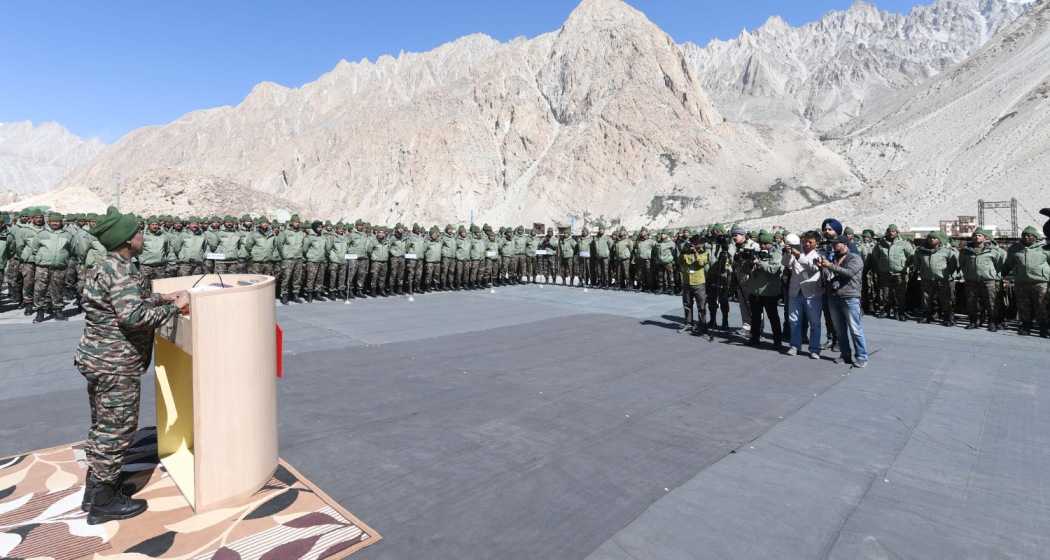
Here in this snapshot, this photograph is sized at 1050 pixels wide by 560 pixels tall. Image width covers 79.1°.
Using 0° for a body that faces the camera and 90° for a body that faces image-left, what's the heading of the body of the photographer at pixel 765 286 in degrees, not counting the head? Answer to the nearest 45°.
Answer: approximately 45°

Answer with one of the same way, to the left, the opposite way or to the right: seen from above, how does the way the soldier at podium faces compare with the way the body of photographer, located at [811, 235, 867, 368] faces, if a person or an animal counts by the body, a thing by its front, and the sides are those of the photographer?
the opposite way

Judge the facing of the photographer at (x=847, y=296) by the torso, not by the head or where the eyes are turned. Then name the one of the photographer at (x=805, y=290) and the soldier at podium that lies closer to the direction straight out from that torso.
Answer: the soldier at podium

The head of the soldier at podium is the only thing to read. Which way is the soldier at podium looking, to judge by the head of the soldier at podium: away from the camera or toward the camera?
away from the camera

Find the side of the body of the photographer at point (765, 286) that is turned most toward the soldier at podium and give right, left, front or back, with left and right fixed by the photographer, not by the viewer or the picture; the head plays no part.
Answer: front

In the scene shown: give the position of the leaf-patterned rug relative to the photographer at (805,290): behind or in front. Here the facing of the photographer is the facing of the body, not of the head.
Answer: in front

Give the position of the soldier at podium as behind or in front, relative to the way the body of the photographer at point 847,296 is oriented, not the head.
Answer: in front

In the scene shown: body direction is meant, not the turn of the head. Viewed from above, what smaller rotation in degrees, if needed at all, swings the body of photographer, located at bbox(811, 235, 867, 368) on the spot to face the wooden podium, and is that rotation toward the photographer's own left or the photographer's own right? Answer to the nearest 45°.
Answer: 0° — they already face it

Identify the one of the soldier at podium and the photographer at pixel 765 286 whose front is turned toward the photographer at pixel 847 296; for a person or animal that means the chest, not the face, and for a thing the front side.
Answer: the soldier at podium

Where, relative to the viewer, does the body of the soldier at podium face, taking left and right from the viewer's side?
facing to the right of the viewer

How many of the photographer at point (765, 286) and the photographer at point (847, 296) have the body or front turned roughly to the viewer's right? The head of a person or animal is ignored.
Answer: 0

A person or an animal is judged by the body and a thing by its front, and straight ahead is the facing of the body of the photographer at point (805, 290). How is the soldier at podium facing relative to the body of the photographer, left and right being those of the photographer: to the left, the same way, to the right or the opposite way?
the opposite way
